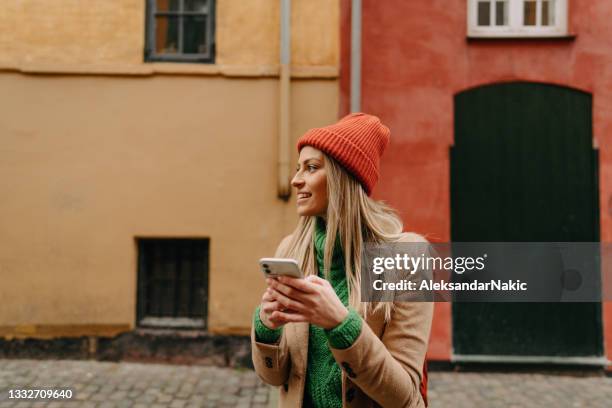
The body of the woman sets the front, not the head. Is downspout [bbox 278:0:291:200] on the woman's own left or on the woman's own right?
on the woman's own right

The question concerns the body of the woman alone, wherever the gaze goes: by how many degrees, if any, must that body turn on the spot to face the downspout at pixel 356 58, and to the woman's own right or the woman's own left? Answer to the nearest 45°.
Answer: approximately 135° to the woman's own right

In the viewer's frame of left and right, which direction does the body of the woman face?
facing the viewer and to the left of the viewer

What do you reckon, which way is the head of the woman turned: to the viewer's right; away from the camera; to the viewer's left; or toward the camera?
to the viewer's left
